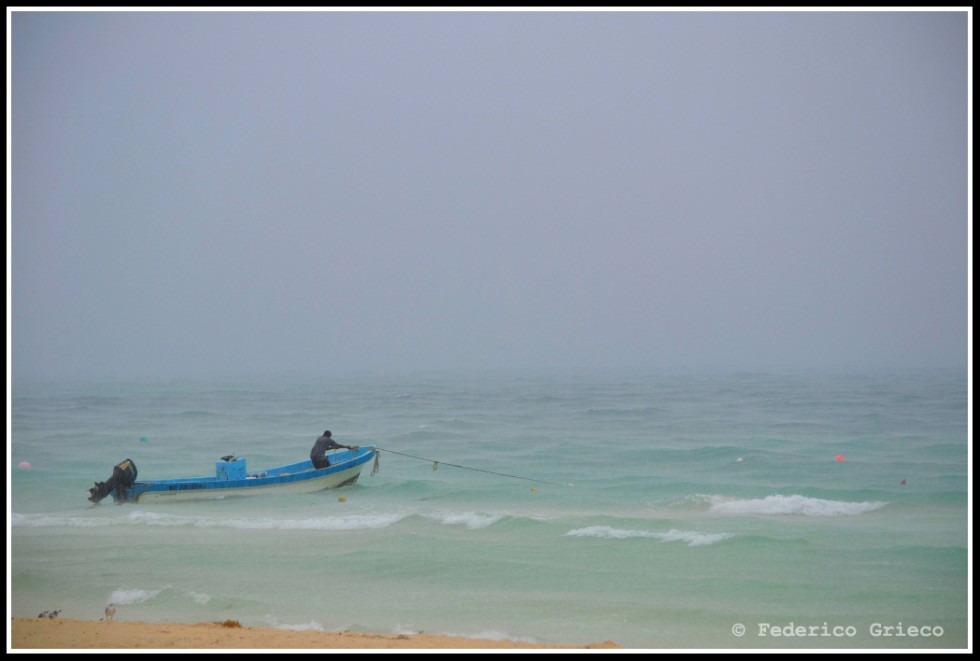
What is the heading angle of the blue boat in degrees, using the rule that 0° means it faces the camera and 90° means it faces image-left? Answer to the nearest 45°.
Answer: approximately 270°
